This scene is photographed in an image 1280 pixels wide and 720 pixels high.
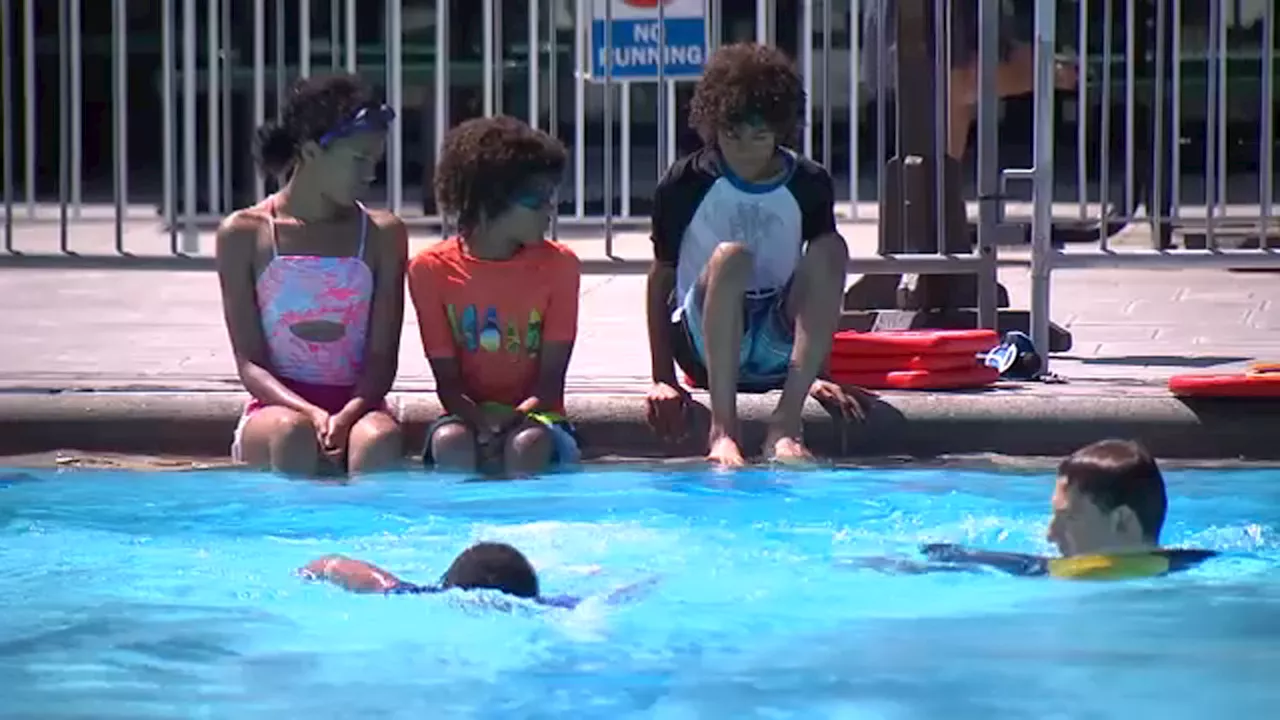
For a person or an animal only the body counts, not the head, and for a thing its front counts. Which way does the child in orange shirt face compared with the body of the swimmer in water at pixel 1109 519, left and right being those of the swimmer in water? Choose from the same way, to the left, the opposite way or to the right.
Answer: to the left

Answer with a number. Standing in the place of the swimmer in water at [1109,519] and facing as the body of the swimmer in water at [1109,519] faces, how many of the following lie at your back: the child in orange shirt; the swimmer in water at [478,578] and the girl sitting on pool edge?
0

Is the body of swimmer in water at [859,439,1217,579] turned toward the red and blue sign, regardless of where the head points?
no

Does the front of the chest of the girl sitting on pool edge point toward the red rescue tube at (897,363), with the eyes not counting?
no

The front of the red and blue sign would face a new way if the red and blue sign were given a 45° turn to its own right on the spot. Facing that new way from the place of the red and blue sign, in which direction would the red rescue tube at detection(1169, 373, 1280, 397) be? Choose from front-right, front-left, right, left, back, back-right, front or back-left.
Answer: left

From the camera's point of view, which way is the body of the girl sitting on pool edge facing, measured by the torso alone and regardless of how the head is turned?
toward the camera

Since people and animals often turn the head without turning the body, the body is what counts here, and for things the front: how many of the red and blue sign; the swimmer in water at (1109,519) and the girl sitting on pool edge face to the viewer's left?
1

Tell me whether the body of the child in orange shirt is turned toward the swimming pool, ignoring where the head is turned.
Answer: yes

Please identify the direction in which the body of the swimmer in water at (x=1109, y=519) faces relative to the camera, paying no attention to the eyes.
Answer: to the viewer's left

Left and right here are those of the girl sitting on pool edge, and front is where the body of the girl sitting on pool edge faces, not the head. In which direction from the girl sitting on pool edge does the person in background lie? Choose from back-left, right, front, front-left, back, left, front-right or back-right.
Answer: back-left

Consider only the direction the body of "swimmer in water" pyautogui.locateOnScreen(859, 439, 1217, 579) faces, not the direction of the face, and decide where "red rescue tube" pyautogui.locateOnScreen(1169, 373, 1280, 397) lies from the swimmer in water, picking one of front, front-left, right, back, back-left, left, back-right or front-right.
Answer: right

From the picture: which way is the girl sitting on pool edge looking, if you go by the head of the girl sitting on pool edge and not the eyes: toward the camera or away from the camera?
toward the camera

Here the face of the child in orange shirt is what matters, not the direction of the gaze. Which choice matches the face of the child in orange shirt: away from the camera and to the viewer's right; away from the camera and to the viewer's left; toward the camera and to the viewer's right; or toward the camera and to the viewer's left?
toward the camera and to the viewer's right

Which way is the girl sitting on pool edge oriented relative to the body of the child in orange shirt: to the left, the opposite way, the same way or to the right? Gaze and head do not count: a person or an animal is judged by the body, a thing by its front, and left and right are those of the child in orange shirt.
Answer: the same way

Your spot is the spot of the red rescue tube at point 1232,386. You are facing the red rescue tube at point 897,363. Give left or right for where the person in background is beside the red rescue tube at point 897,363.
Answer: right

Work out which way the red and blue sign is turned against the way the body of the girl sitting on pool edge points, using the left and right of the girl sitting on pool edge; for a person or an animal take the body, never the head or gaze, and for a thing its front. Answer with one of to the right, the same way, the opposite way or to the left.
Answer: the same way

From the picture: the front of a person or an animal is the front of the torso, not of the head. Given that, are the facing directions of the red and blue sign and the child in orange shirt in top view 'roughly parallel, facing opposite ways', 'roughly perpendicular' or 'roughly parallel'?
roughly parallel
